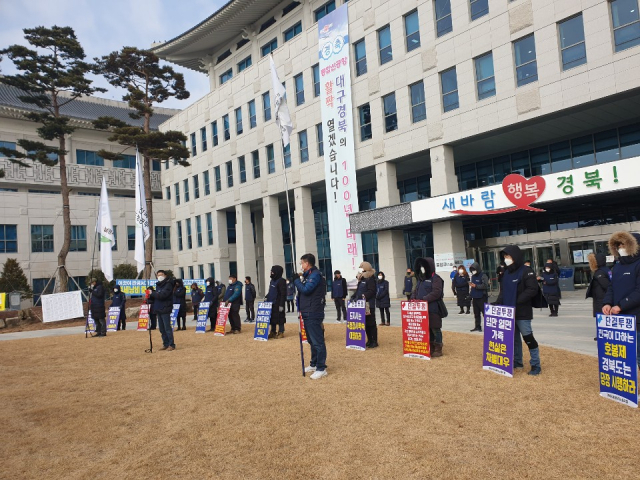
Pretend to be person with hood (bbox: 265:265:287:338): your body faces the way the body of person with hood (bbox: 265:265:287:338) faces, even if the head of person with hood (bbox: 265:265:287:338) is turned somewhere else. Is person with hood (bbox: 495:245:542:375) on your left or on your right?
on your left

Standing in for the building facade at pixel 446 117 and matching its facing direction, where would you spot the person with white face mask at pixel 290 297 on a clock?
The person with white face mask is roughly at 1 o'clock from the building facade.

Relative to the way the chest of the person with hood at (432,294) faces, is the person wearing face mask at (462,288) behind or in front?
behind

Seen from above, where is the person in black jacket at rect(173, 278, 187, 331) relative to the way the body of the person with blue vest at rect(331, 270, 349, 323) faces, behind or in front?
in front

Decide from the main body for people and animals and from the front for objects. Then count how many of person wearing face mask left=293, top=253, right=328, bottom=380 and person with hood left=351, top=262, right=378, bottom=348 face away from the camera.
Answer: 0

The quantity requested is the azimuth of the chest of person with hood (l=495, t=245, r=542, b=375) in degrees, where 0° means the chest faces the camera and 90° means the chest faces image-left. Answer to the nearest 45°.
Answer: approximately 45°

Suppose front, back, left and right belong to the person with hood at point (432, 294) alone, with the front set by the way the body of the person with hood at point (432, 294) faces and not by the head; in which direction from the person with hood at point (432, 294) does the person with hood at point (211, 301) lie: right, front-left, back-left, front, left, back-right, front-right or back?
right

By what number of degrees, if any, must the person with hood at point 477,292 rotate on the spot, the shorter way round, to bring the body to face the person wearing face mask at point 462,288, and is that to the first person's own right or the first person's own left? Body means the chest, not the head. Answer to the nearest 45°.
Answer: approximately 135° to the first person's own right

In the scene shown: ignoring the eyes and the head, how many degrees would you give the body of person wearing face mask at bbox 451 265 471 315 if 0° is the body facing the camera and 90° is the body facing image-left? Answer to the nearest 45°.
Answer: approximately 45°

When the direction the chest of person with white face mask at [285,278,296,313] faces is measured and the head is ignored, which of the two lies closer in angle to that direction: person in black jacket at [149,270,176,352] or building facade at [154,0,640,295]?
the person in black jacket

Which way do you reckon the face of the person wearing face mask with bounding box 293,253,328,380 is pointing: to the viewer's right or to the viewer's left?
to the viewer's left
